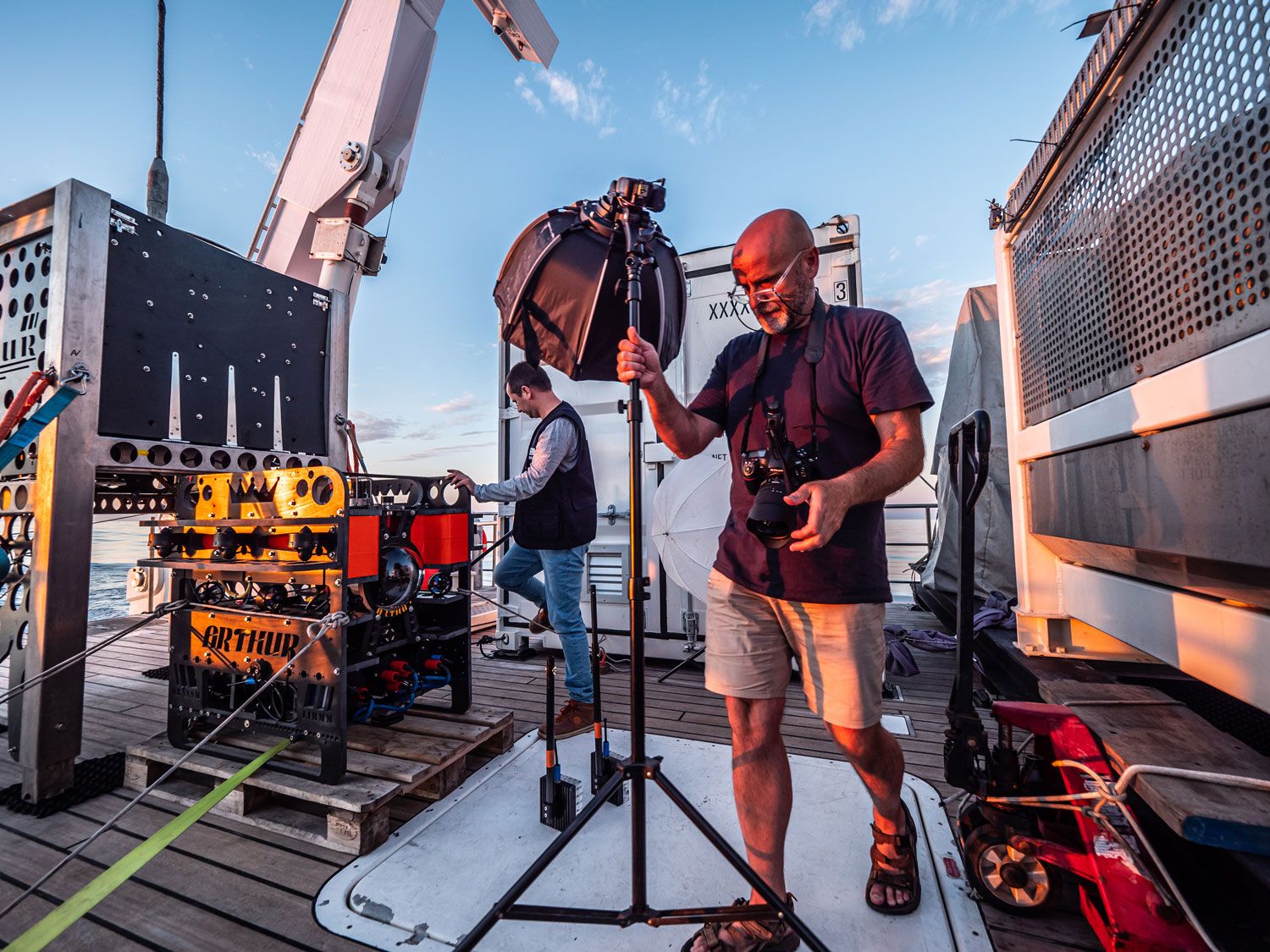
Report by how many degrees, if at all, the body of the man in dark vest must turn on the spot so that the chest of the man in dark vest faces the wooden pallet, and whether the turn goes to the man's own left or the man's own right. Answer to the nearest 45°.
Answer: approximately 45° to the man's own left

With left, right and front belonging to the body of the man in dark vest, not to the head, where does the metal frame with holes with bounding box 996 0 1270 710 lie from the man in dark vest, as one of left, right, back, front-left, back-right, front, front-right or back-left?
back-left

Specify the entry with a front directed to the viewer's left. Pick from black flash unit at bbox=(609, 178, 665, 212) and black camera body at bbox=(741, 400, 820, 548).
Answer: black flash unit at bbox=(609, 178, 665, 212)

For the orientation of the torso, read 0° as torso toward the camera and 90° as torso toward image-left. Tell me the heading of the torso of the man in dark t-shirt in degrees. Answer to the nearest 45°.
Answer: approximately 45°

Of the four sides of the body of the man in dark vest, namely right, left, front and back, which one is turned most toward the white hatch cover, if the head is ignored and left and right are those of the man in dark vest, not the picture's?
left

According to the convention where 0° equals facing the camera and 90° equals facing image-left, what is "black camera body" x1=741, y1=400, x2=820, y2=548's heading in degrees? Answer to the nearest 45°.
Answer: approximately 0°

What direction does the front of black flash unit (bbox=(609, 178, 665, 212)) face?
to the viewer's left

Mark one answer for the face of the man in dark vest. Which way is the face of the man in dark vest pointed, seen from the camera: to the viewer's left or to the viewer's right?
to the viewer's left

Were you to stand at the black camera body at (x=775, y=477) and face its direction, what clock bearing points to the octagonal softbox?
The octagonal softbox is roughly at 4 o'clock from the black camera body.

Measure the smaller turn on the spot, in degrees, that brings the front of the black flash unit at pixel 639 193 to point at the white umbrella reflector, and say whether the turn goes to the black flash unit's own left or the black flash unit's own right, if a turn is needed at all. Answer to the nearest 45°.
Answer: approximately 90° to the black flash unit's own right

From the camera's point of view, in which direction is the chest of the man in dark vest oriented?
to the viewer's left

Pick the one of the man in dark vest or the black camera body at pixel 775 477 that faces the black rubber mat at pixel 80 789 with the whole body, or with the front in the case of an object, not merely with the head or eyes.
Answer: the man in dark vest

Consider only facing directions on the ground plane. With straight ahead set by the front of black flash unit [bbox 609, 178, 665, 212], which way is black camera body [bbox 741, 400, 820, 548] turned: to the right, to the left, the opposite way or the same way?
to the left
